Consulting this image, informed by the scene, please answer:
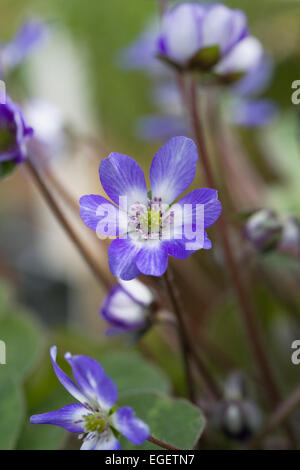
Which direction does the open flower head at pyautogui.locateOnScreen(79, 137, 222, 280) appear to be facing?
toward the camera

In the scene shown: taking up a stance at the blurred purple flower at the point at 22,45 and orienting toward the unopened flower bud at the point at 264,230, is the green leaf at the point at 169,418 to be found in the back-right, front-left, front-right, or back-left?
front-right
